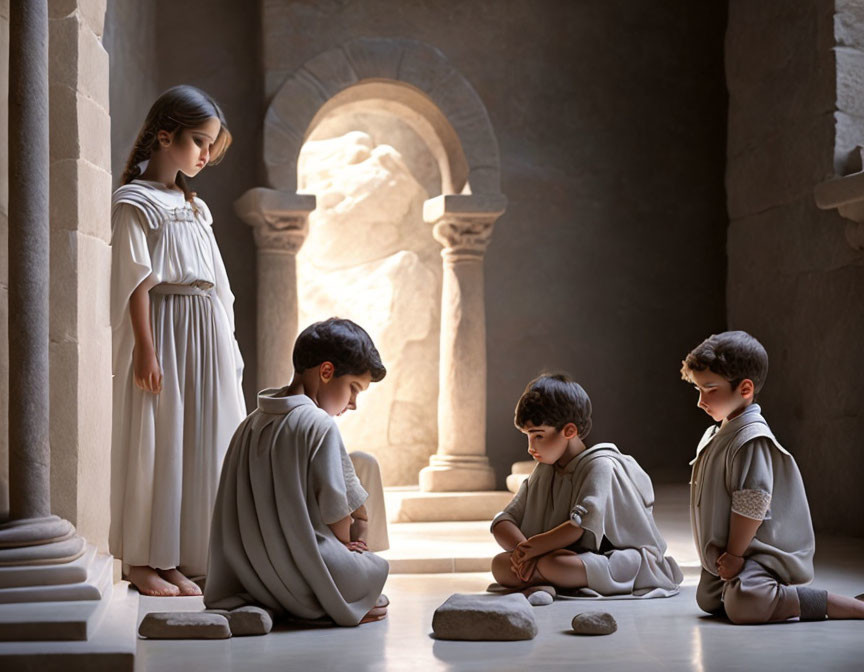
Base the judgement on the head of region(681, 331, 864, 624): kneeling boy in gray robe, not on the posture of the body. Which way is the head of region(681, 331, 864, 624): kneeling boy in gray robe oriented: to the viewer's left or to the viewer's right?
to the viewer's left

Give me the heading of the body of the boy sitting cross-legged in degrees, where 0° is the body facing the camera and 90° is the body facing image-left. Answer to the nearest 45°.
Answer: approximately 45°

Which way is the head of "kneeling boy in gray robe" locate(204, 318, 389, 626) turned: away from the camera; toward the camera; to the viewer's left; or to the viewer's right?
to the viewer's right

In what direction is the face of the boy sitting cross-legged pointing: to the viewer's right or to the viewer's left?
to the viewer's left

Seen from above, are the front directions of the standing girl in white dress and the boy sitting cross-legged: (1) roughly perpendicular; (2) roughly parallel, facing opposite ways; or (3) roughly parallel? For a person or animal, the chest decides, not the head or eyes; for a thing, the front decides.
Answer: roughly perpendicular

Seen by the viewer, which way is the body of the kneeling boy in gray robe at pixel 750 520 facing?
to the viewer's left

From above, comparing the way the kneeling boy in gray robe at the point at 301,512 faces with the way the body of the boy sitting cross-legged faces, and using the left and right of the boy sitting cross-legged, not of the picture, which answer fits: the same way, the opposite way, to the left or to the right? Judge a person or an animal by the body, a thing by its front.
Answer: the opposite way

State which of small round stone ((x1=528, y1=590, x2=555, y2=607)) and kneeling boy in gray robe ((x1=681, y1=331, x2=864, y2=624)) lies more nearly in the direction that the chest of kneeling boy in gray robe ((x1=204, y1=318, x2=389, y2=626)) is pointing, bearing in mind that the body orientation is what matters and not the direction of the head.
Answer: the small round stone

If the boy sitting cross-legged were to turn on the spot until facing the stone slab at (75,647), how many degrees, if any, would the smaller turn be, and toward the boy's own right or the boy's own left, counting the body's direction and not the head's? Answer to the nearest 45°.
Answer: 0° — they already face it

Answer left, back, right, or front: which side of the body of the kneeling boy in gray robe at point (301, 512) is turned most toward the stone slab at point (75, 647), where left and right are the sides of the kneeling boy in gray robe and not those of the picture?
back
